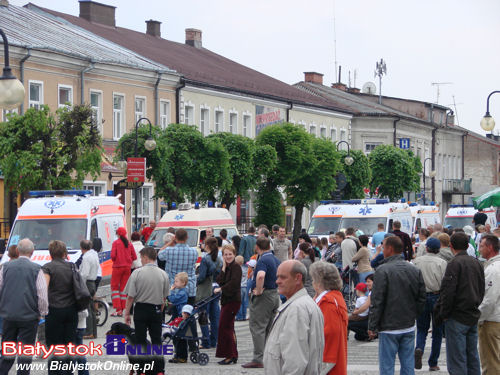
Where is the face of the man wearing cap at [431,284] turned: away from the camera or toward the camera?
away from the camera

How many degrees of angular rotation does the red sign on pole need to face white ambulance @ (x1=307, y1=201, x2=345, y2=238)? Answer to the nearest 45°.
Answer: approximately 90° to its left

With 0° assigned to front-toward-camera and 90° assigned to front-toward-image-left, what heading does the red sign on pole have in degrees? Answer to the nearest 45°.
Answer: approximately 0°

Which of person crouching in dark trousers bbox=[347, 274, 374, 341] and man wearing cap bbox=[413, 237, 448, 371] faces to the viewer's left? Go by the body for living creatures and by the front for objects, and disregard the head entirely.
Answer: the person crouching in dark trousers

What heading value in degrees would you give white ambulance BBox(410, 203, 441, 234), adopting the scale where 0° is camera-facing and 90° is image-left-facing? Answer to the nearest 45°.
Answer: approximately 45°

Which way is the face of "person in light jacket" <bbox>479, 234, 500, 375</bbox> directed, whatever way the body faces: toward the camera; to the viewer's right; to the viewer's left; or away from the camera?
to the viewer's left

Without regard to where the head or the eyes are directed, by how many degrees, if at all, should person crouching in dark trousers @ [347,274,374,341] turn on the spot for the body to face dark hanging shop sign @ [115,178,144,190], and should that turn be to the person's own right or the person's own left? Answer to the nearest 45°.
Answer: approximately 45° to the person's own right

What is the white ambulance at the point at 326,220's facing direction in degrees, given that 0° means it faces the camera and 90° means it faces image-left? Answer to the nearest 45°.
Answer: approximately 45°
